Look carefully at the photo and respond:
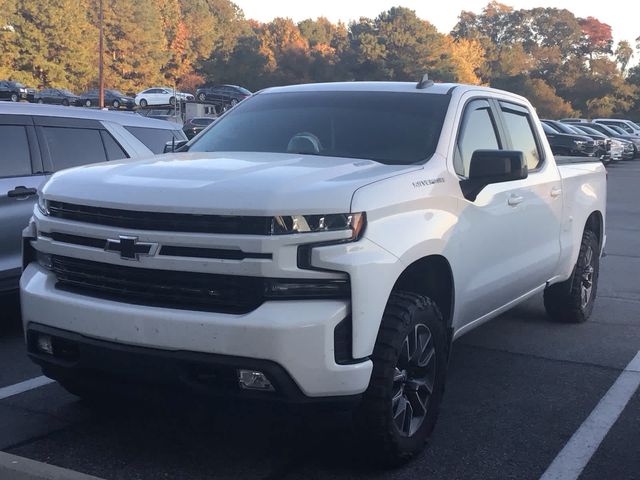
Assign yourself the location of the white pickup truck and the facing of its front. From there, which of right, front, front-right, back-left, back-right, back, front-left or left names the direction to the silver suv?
right

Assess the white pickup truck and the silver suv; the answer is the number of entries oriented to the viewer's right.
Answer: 0

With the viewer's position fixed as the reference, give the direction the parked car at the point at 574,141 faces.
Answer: facing the viewer and to the right of the viewer

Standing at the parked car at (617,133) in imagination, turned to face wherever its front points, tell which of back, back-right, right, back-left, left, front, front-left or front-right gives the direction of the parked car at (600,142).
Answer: front-right

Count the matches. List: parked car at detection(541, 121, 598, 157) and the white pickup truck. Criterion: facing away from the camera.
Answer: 0

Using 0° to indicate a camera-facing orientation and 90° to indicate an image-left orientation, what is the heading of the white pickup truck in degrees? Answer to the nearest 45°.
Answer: approximately 45°

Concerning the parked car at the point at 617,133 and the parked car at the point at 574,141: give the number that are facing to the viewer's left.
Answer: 0
